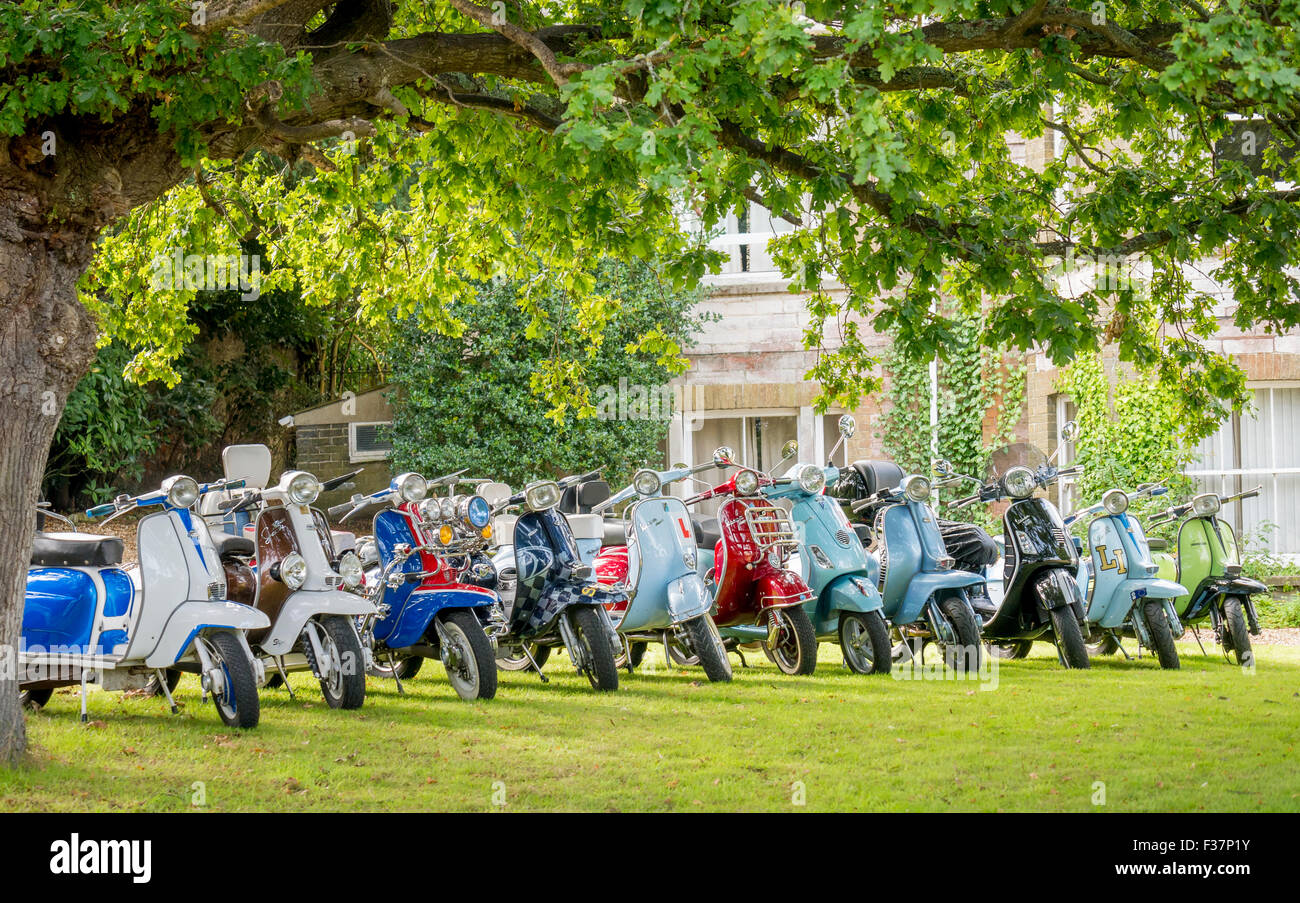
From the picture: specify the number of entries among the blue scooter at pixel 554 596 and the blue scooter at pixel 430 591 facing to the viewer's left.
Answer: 0

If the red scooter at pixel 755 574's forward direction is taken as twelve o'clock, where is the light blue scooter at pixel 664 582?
The light blue scooter is roughly at 3 o'clock from the red scooter.

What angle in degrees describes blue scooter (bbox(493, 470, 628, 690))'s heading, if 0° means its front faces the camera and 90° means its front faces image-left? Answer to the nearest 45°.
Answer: approximately 315°

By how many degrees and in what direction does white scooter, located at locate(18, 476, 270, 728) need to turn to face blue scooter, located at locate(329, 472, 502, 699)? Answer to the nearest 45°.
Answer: approximately 90° to its left

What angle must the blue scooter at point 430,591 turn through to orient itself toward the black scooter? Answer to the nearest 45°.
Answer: approximately 45° to its left

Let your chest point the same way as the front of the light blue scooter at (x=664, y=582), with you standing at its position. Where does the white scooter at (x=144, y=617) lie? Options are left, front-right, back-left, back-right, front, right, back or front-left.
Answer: right

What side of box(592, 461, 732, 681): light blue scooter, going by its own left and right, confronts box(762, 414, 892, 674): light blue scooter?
left

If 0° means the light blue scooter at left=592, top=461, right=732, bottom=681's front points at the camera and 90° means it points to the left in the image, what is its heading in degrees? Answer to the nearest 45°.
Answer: approximately 315°

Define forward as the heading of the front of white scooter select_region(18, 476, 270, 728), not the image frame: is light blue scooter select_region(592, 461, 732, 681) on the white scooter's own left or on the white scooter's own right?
on the white scooter's own left

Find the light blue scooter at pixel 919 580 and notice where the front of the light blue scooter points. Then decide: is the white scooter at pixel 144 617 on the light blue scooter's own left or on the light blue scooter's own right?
on the light blue scooter's own right

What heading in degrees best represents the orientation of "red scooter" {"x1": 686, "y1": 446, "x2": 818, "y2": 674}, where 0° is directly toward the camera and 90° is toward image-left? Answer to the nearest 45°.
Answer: approximately 315°

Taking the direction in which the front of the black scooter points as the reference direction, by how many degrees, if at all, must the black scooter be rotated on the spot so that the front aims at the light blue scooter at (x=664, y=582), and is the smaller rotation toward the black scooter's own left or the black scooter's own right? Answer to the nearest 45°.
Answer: approximately 90° to the black scooter's own right

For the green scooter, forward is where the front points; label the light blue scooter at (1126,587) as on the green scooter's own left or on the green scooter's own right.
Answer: on the green scooter's own right

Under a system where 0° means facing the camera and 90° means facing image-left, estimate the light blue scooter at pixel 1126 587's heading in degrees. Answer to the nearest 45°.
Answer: approximately 315°

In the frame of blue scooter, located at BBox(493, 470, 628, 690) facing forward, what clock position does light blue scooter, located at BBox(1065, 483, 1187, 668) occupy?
The light blue scooter is roughly at 10 o'clock from the blue scooter.
